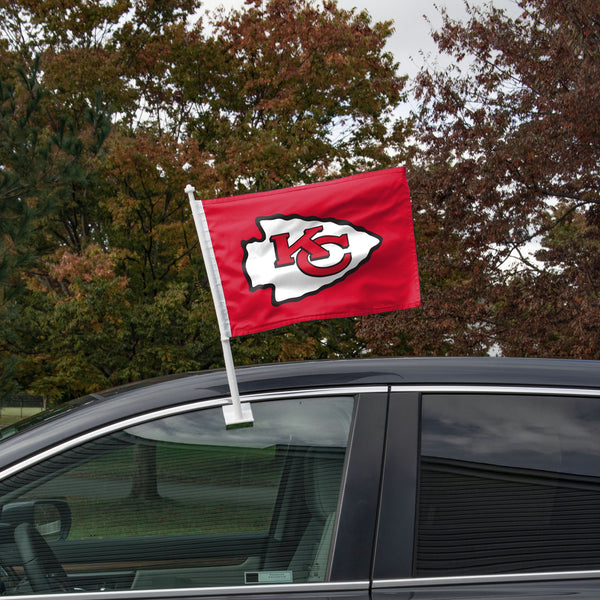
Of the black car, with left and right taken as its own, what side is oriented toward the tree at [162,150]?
right

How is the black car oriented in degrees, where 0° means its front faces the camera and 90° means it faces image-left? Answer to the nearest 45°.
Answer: approximately 90°
